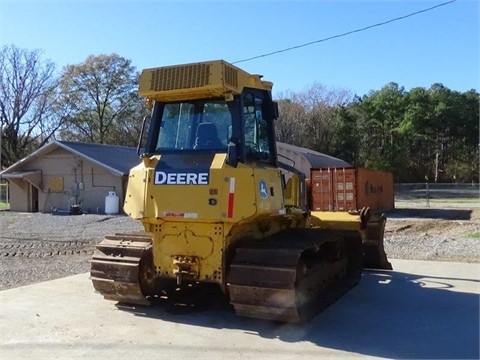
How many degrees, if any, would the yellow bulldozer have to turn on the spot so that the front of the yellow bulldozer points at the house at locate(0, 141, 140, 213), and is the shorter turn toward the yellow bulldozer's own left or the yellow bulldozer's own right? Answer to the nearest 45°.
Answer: approximately 90° to the yellow bulldozer's own left

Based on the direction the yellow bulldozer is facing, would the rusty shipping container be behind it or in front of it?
in front

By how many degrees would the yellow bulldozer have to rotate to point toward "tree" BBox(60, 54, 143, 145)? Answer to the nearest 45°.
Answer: approximately 45° to its left

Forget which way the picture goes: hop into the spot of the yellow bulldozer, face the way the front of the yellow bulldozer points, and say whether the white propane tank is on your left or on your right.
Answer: on your left

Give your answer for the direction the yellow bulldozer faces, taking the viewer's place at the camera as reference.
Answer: facing away from the viewer and to the right of the viewer
